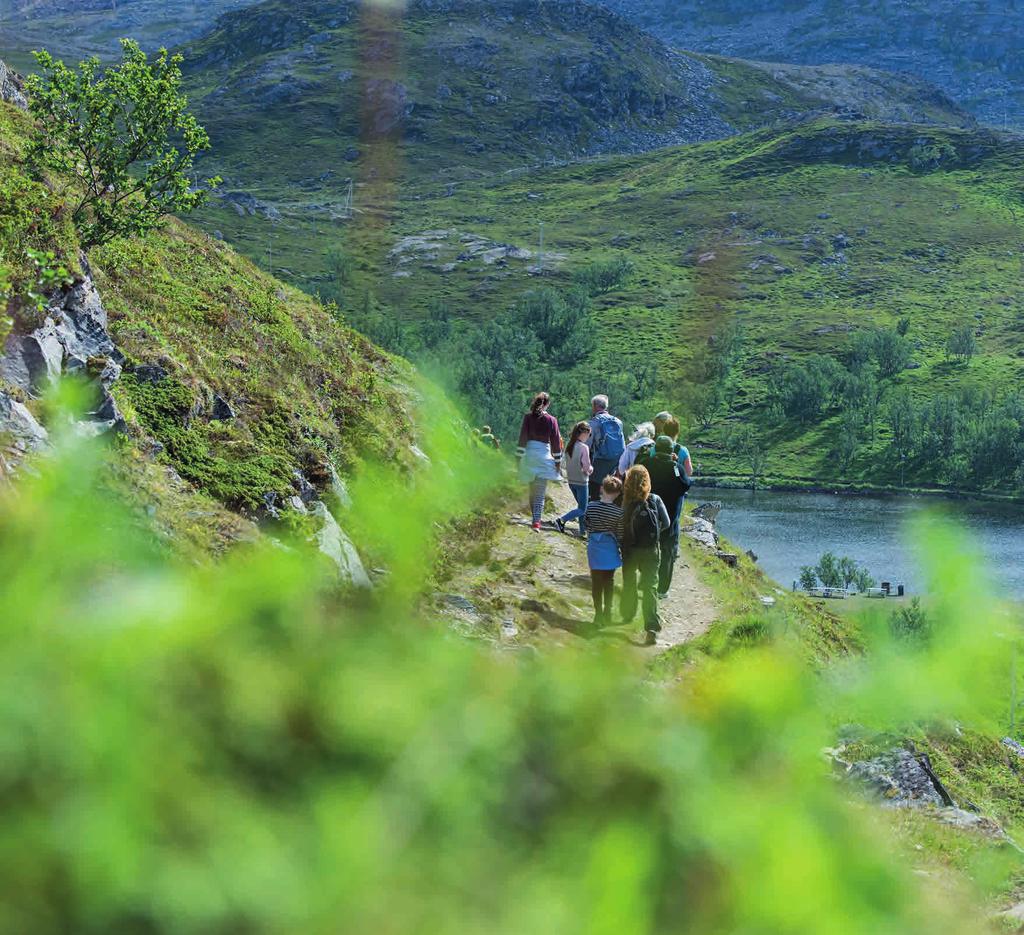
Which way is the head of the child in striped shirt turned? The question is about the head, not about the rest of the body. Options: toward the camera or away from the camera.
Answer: away from the camera

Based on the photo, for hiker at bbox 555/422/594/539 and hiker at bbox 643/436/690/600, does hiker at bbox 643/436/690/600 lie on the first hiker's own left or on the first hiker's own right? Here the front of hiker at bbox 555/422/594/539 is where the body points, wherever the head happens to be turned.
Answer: on the first hiker's own right

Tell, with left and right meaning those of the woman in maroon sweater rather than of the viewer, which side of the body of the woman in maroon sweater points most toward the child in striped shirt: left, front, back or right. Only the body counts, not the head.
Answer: back

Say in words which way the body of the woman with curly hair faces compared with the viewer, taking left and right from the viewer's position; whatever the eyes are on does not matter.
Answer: facing away from the viewer

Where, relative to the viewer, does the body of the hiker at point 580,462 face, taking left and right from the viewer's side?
facing away from the viewer and to the right of the viewer

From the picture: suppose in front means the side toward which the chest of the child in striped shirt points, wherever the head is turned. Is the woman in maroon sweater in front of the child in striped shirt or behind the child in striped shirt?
in front

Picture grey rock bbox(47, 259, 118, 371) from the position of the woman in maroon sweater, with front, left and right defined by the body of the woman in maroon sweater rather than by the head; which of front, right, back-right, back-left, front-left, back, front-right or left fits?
back-left

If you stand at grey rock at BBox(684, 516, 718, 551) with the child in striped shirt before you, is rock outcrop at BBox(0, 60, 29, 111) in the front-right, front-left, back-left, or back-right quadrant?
front-right

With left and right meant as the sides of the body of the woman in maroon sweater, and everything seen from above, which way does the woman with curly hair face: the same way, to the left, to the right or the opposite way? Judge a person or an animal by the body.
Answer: the same way

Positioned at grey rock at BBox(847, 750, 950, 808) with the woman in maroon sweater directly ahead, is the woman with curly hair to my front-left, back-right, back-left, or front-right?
front-left

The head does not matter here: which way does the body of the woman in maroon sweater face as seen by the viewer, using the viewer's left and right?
facing away from the viewer

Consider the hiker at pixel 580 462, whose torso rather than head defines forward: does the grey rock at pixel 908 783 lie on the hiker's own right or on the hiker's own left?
on the hiker's own right

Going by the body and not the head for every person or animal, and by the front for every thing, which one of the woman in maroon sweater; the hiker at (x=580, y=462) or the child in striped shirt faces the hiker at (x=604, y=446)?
the child in striped shirt

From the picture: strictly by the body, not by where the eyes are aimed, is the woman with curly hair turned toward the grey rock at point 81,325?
no

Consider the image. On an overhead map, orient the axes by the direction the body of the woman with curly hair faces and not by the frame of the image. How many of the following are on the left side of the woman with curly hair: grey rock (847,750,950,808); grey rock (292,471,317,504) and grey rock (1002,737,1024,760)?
1

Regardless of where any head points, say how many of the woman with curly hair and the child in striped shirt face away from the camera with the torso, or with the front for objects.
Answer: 2

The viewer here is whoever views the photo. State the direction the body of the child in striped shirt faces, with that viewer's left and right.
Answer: facing away from the viewer
